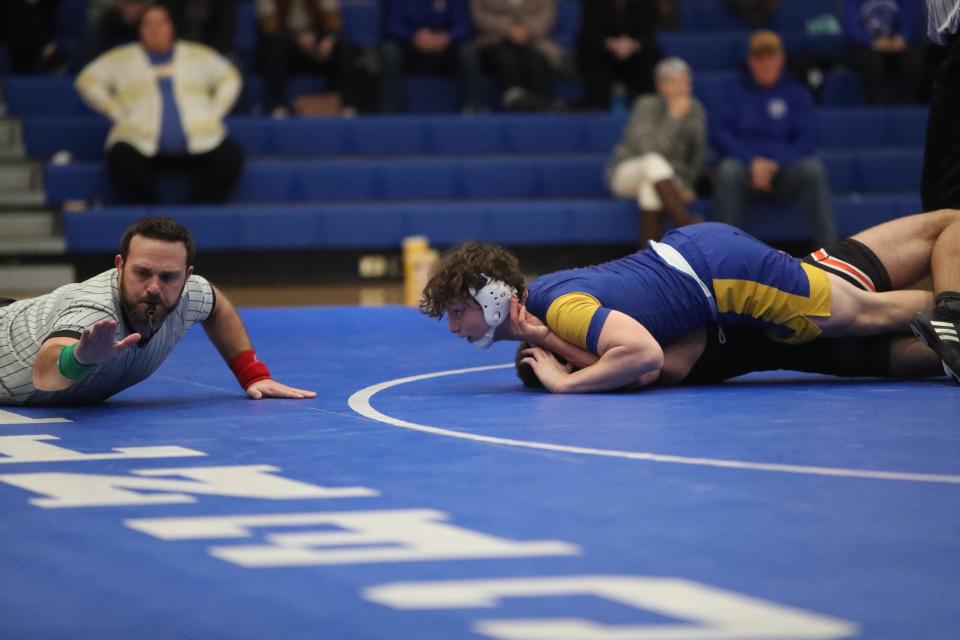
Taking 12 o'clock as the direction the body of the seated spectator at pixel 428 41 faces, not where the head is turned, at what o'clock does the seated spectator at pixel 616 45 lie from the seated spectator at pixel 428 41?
the seated spectator at pixel 616 45 is roughly at 9 o'clock from the seated spectator at pixel 428 41.

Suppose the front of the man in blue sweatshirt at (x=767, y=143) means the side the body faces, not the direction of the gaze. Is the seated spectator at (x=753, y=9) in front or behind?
behind

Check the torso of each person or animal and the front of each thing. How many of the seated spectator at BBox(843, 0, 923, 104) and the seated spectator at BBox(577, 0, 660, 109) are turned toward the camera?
2

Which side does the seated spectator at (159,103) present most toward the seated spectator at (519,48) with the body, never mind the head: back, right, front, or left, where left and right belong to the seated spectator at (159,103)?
left

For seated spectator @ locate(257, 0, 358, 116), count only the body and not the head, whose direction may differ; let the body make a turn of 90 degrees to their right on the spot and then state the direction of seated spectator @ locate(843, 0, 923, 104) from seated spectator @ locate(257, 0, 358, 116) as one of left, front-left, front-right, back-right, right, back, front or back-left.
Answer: back

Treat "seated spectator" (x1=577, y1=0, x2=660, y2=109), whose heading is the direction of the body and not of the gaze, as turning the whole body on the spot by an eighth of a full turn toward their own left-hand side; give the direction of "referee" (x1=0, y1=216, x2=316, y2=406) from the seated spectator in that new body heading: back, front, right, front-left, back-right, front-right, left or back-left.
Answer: front-right

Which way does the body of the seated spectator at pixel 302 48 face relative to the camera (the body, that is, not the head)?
toward the camera

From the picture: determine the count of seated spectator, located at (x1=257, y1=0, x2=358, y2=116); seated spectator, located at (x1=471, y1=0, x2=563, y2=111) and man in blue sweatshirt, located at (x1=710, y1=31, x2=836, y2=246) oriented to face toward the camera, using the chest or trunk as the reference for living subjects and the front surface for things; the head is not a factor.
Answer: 3

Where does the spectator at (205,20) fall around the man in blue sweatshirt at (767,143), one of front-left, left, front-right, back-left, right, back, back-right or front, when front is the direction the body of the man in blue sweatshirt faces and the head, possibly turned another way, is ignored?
right

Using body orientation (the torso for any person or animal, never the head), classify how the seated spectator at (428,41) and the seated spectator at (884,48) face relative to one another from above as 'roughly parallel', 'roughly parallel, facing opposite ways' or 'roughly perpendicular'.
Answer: roughly parallel

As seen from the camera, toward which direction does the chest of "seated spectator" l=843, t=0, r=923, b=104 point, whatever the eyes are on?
toward the camera

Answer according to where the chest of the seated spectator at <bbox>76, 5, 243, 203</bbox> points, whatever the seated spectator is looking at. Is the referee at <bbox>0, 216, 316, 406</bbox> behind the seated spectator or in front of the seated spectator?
in front
